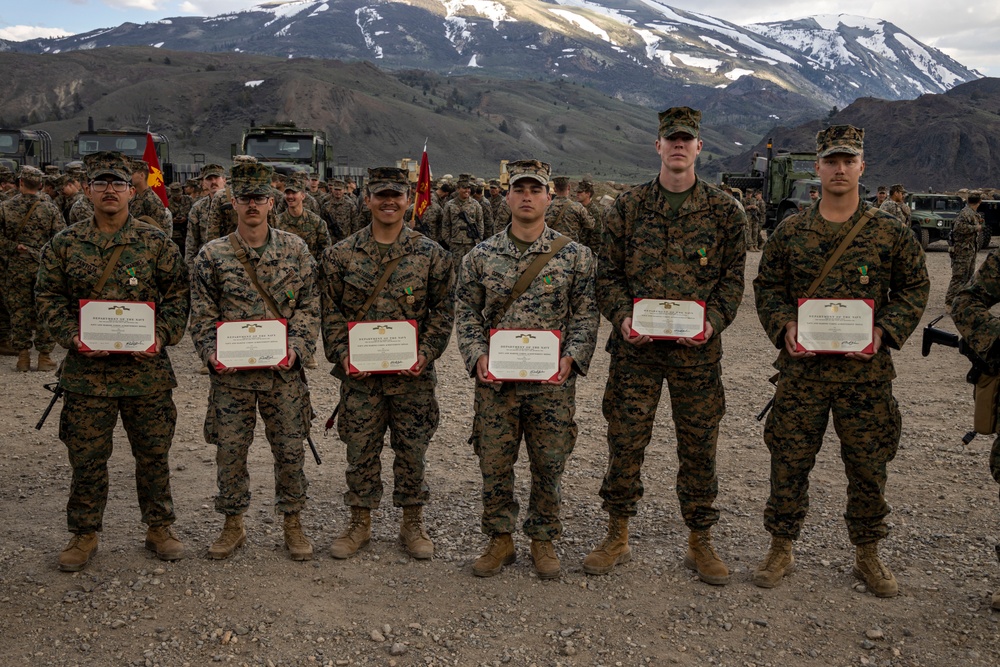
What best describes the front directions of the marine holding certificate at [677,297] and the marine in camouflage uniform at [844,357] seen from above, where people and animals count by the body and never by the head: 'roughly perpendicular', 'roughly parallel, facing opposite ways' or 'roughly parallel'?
roughly parallel

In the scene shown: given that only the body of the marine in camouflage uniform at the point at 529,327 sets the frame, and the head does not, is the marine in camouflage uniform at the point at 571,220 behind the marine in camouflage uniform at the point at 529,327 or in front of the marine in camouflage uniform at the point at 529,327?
behind

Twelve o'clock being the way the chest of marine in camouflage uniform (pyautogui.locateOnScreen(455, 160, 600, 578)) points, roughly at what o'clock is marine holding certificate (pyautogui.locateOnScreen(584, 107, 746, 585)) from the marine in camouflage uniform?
The marine holding certificate is roughly at 9 o'clock from the marine in camouflage uniform.

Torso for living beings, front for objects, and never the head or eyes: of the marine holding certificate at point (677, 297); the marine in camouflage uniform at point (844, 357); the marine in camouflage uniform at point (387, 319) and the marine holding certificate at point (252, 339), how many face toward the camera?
4

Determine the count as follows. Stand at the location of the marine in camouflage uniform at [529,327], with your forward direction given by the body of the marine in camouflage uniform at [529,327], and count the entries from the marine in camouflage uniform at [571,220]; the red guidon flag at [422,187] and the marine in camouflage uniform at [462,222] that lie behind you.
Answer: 3

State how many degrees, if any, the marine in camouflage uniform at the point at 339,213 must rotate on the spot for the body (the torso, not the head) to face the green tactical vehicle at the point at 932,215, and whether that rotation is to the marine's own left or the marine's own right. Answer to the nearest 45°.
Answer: approximately 135° to the marine's own left

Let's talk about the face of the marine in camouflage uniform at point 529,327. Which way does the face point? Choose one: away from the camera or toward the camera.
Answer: toward the camera

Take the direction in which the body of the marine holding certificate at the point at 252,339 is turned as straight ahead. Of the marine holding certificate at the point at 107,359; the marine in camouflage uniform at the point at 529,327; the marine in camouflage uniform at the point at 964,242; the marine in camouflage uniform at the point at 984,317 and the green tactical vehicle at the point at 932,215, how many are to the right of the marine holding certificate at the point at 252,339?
1

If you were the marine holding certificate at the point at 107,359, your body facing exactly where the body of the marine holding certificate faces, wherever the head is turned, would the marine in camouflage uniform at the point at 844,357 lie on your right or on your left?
on your left

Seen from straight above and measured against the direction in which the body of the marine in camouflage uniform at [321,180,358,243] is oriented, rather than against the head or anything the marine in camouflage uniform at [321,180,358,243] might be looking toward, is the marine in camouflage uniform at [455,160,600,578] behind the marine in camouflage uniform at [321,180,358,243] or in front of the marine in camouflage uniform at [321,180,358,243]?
in front

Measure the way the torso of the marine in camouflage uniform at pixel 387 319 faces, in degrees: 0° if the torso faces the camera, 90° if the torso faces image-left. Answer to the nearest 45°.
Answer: approximately 0°

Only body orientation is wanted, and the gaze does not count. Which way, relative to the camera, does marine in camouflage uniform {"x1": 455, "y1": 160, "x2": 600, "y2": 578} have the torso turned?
toward the camera

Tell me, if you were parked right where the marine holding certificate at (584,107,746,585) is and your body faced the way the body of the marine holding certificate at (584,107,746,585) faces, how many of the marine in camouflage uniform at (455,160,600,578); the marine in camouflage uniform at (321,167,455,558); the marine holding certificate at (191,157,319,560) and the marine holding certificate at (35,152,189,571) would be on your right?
4

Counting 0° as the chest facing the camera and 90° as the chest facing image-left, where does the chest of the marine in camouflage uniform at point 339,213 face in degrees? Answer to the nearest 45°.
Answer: approximately 0°
